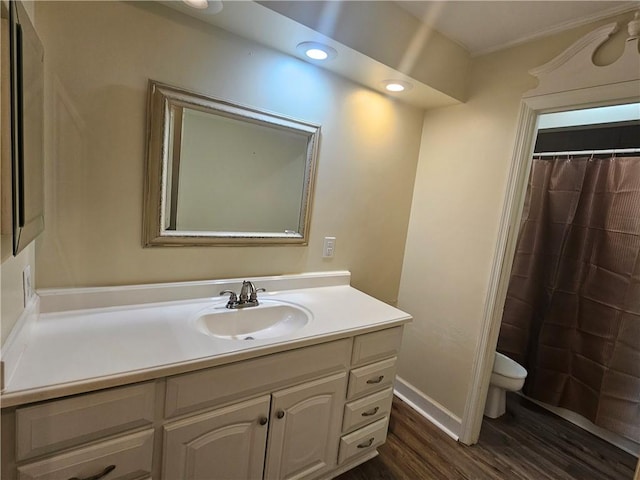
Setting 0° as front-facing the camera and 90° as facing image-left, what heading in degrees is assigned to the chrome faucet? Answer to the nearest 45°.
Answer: approximately 315°

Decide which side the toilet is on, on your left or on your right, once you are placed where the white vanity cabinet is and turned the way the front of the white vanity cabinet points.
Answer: on your left

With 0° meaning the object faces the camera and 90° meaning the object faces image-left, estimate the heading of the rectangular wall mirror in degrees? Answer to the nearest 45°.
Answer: approximately 315°

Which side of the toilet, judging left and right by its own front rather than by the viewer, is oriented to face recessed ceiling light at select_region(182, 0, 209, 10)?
right

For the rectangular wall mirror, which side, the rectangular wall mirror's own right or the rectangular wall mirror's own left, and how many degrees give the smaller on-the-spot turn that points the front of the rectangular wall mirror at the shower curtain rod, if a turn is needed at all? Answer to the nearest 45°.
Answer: approximately 45° to the rectangular wall mirror's own left

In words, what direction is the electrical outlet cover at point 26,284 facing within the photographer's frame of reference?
facing to the right of the viewer

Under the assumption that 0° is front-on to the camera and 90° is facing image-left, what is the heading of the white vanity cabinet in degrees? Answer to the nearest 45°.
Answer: approximately 315°
